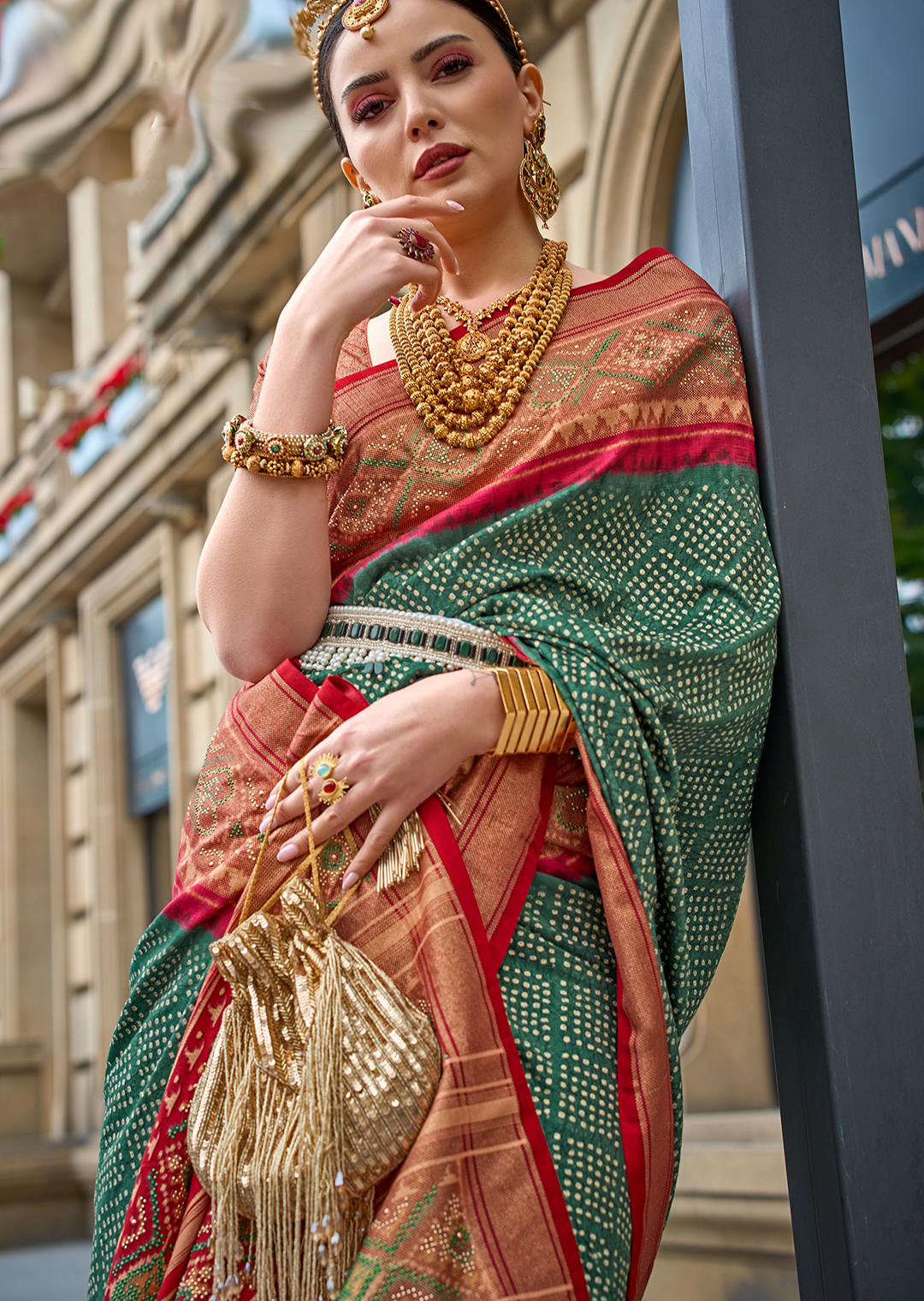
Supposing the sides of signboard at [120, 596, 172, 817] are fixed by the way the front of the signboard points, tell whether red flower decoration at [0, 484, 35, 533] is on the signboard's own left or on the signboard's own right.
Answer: on the signboard's own right

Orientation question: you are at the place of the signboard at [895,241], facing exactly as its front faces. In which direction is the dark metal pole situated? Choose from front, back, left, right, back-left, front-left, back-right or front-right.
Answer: front-left

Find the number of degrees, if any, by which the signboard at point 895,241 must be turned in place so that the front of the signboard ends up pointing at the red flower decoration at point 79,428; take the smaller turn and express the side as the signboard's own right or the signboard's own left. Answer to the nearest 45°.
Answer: approximately 90° to the signboard's own right

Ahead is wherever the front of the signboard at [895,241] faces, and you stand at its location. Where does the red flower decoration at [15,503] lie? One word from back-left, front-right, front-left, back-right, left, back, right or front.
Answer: right

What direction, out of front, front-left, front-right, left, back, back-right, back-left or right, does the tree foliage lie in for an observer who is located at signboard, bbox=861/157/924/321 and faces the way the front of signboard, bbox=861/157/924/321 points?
back-right

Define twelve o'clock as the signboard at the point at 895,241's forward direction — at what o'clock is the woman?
The woman is roughly at 11 o'clock from the signboard.

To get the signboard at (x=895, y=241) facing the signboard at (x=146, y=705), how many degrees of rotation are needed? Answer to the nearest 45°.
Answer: approximately 90° to its right

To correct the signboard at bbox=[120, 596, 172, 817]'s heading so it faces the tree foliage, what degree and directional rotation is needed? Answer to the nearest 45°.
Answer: approximately 90° to its left

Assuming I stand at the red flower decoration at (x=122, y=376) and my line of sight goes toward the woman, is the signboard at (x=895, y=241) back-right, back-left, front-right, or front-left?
front-left

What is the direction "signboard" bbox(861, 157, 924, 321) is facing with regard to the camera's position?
facing the viewer and to the left of the viewer

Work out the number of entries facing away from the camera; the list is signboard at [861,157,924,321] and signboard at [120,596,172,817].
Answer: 0
